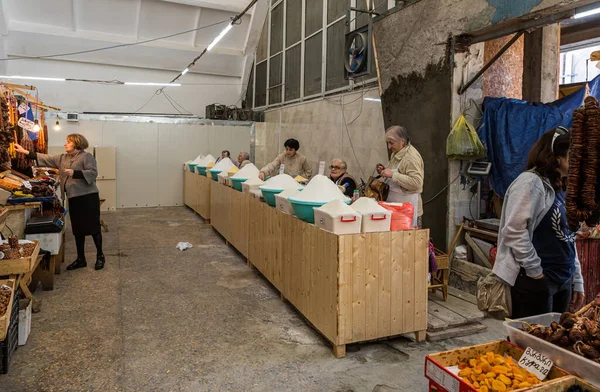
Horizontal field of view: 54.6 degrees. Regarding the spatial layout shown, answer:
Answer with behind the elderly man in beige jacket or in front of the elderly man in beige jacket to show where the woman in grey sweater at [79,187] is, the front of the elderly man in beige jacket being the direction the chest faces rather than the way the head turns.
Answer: in front

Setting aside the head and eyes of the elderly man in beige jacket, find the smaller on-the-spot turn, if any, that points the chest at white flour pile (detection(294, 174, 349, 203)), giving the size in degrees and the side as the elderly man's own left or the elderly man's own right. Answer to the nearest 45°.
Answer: approximately 45° to the elderly man's own left

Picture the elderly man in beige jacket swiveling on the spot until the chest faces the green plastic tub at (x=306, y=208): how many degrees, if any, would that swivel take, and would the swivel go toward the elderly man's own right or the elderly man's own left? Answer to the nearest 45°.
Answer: approximately 45° to the elderly man's own left

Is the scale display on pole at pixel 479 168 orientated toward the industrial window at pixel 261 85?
no

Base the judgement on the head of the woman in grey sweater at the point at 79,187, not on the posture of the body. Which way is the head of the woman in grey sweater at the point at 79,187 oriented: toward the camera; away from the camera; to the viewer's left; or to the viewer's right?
to the viewer's left

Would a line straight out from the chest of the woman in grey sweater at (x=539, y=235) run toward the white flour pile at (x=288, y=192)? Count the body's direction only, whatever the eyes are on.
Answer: no

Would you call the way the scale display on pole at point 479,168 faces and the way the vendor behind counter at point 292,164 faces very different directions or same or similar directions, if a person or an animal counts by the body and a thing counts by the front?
same or similar directions

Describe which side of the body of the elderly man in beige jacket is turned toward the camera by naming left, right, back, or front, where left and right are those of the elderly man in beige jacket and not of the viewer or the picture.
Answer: left

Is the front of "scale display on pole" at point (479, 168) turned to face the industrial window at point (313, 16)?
no

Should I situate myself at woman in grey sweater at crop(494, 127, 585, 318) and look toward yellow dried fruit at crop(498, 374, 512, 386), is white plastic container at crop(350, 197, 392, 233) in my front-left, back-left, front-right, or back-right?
back-right

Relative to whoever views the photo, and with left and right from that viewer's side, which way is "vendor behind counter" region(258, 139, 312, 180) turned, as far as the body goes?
facing the viewer and to the left of the viewer

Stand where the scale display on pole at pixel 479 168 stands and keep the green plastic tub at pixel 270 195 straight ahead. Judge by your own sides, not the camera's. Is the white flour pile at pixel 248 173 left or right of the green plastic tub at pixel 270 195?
right

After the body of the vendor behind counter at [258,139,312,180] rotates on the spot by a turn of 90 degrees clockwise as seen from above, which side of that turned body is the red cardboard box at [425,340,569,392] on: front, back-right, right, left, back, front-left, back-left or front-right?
back-left
